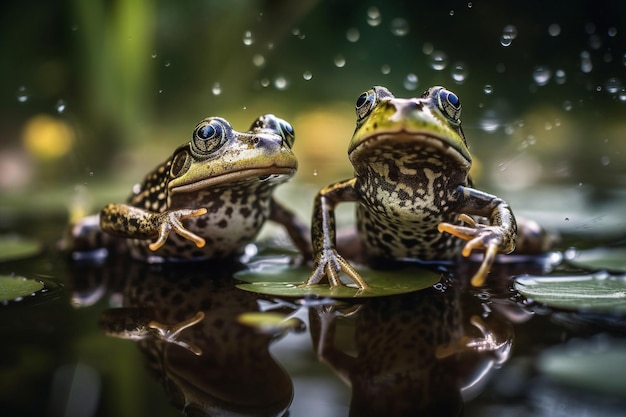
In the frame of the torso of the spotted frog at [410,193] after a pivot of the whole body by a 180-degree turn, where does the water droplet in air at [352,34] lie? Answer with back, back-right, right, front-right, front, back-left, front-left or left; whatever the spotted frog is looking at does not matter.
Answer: front

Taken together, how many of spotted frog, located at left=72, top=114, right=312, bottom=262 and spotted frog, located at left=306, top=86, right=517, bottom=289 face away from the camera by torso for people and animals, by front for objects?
0

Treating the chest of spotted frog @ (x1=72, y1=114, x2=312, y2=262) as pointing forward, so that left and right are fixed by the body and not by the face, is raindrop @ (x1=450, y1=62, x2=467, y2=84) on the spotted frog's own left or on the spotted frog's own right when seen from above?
on the spotted frog's own left

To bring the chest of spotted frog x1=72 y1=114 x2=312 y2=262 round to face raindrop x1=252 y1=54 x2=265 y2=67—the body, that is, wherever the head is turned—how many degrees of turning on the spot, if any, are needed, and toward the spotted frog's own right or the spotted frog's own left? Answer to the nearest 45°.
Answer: approximately 135° to the spotted frog's own left

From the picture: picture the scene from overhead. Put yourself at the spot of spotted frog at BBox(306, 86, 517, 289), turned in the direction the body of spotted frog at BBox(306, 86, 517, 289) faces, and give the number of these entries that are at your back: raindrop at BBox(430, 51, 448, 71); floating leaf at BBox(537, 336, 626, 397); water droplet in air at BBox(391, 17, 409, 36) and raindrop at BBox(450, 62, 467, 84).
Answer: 3

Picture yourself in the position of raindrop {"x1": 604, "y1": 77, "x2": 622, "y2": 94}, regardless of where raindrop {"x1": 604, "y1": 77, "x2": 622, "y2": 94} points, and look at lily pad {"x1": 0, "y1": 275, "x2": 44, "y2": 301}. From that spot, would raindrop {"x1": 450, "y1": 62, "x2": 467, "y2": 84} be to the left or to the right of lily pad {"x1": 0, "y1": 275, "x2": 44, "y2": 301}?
right

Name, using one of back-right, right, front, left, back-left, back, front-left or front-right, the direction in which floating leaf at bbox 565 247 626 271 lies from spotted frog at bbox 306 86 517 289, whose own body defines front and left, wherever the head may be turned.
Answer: back-left

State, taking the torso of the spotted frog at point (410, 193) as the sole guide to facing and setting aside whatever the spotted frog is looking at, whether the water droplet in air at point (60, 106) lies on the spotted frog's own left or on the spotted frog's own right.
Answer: on the spotted frog's own right

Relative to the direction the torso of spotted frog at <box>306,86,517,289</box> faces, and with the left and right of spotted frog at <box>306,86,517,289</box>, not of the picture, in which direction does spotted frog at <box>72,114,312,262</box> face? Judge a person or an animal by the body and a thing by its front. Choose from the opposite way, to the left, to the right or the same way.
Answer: to the left

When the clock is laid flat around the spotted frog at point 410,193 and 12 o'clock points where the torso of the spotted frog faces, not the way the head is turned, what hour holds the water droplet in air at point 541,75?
The water droplet in air is roughly at 7 o'clock from the spotted frog.

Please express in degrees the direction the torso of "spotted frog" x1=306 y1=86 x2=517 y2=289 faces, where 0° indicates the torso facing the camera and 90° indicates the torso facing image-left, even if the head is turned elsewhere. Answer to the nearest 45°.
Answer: approximately 0°

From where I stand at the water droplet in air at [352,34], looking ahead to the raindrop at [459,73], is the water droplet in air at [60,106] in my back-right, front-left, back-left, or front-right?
back-right

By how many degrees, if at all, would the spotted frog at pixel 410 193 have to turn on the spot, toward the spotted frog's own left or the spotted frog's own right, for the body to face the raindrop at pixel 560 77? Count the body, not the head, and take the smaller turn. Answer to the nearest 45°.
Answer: approximately 135° to the spotted frog's own left

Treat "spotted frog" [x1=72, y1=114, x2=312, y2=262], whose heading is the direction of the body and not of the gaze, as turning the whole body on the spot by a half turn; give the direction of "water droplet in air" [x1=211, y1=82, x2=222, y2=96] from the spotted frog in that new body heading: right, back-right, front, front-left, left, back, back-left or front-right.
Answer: front-right

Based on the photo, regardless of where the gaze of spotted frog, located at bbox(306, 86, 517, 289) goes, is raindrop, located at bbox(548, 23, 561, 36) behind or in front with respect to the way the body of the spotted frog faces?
behind

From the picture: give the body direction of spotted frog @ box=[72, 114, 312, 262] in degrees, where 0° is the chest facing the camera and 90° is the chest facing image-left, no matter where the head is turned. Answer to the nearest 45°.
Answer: approximately 315°
